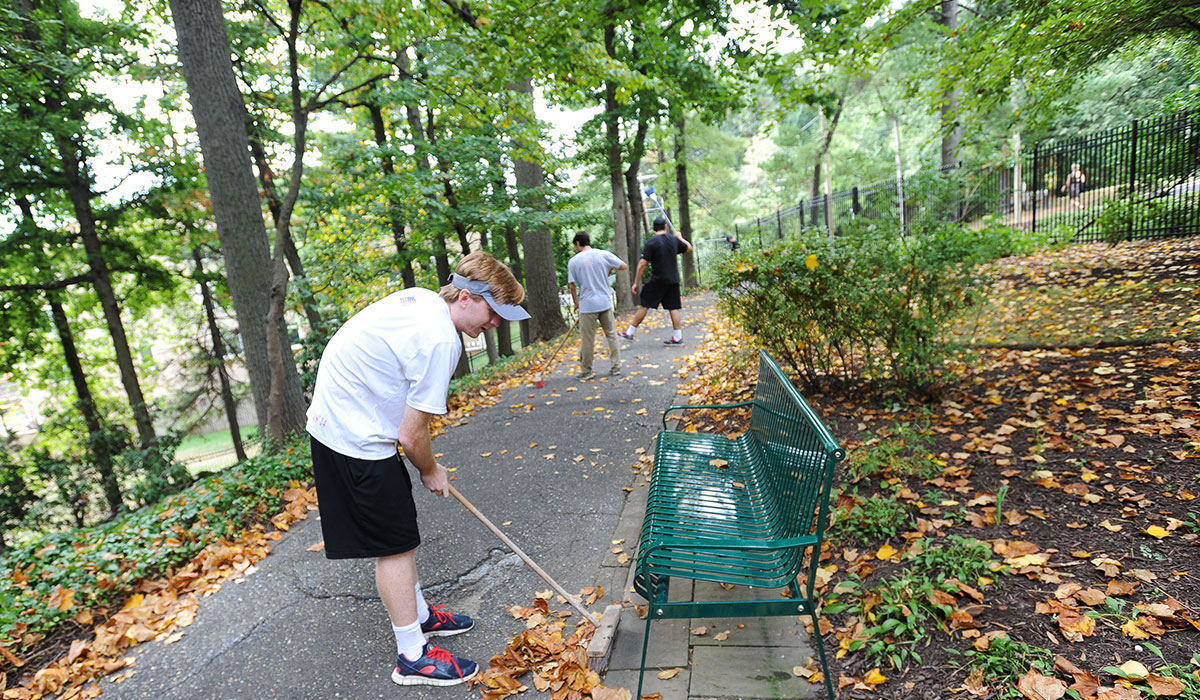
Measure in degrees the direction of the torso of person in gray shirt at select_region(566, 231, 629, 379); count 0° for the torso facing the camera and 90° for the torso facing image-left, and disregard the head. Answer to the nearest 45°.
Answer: approximately 180°

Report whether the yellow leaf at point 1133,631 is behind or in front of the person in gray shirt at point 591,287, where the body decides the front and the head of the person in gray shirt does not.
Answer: behind

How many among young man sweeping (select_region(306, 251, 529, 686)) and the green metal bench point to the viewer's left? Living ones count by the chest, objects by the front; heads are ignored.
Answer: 1

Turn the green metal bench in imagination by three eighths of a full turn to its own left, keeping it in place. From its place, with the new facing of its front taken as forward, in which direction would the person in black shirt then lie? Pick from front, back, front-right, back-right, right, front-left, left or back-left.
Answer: back-left

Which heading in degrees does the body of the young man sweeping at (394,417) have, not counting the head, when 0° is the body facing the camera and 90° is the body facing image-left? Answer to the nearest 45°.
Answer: approximately 270°

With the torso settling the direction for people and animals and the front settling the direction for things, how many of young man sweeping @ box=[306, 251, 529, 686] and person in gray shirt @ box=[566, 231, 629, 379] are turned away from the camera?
1

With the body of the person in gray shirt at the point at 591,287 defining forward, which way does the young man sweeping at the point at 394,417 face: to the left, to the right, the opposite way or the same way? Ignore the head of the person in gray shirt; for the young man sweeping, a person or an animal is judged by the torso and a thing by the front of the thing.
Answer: to the right

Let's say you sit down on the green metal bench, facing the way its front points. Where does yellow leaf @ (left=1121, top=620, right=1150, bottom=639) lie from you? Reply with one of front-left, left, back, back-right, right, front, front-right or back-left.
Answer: back

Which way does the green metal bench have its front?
to the viewer's left
